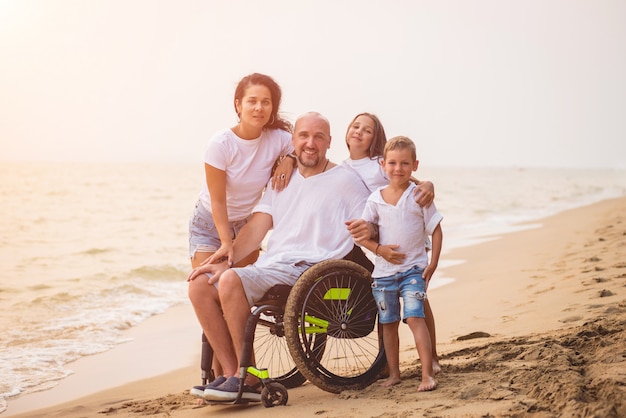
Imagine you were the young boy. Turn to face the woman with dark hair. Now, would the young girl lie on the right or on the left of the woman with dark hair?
right

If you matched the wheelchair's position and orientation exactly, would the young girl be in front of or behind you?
behind

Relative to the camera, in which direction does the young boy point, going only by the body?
toward the camera

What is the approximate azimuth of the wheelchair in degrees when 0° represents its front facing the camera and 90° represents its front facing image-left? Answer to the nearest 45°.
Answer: approximately 45°

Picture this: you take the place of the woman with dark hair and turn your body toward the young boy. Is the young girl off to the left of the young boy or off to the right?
left

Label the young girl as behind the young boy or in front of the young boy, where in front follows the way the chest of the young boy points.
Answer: behind

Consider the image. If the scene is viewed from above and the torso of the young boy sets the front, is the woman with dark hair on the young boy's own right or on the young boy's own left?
on the young boy's own right
